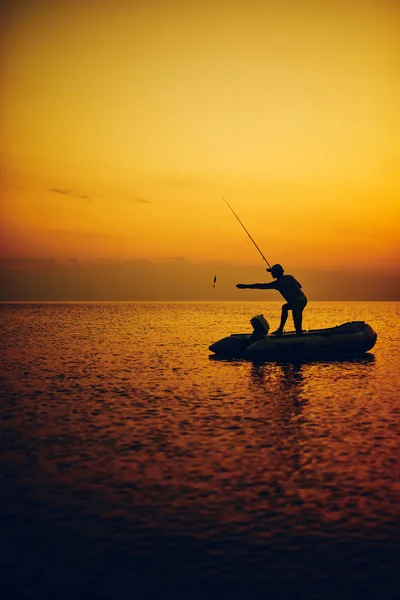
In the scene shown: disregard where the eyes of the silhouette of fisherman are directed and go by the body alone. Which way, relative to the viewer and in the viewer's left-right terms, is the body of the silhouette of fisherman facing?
facing to the left of the viewer
